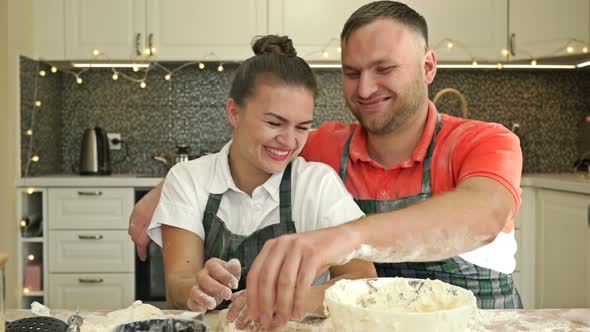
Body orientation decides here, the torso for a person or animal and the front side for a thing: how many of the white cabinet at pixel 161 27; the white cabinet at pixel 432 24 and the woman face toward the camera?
3

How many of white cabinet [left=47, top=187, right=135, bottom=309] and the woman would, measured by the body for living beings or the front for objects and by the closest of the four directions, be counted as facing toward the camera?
2

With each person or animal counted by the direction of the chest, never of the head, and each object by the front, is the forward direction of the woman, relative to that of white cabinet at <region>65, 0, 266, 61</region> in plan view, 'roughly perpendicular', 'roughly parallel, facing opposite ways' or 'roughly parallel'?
roughly parallel

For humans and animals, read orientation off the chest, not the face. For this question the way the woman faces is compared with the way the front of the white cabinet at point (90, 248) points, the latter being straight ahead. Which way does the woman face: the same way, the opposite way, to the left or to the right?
the same way

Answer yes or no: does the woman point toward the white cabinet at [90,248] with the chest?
no

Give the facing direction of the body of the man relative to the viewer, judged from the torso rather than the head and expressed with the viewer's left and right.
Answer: facing the viewer and to the left of the viewer

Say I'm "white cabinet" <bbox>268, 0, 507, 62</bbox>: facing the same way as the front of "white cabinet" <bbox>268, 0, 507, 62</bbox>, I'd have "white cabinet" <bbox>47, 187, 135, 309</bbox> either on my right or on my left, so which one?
on my right

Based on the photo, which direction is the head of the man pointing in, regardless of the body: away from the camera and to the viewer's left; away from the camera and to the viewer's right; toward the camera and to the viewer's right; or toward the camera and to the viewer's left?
toward the camera and to the viewer's left

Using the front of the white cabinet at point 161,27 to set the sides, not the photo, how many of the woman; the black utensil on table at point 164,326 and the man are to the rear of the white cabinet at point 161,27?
0

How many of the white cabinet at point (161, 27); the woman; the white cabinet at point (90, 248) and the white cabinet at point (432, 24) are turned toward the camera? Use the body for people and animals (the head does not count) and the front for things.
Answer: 4

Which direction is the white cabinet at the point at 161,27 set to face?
toward the camera

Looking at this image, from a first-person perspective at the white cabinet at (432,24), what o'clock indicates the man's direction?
The man is roughly at 12 o'clock from the white cabinet.

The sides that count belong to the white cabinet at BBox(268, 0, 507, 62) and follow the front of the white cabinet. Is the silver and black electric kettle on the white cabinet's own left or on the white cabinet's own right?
on the white cabinet's own right

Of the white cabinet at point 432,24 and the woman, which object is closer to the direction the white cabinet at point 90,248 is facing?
the woman

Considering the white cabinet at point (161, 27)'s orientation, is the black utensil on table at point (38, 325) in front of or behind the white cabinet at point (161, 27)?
in front

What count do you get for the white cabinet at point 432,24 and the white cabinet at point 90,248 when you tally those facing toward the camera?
2

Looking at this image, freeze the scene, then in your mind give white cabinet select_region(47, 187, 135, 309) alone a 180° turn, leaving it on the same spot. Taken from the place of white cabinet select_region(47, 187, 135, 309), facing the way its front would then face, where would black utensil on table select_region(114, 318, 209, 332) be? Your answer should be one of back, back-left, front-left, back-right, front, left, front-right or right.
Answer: back

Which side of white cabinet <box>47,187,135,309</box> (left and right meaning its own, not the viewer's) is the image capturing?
front
